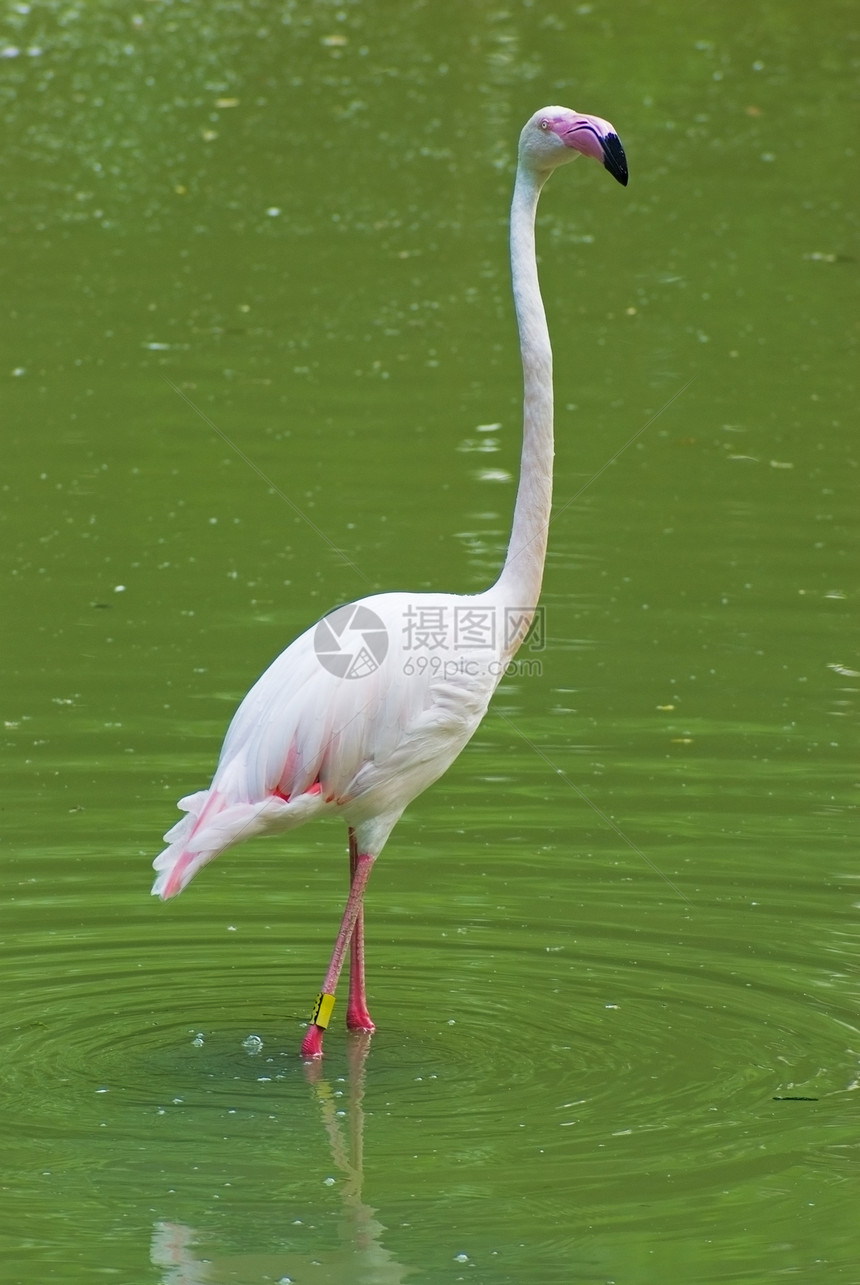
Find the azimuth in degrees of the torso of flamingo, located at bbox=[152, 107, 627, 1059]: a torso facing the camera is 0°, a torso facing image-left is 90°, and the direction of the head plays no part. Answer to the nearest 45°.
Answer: approximately 270°
